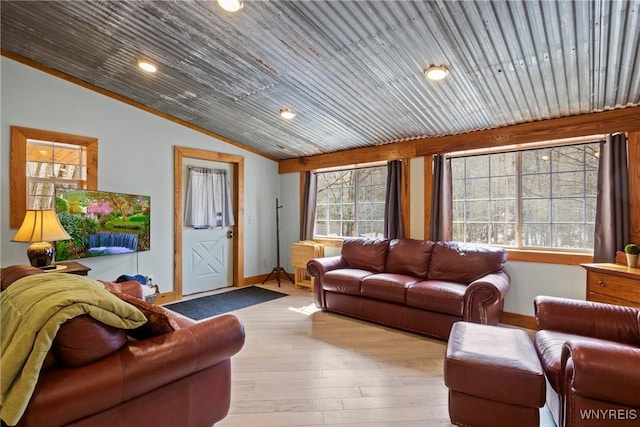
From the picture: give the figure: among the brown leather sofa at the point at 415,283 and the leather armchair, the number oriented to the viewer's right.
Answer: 0

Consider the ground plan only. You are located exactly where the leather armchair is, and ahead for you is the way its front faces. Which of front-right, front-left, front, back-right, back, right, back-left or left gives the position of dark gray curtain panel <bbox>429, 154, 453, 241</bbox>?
front-right

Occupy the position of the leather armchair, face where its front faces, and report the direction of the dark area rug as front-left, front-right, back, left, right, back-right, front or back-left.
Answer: front

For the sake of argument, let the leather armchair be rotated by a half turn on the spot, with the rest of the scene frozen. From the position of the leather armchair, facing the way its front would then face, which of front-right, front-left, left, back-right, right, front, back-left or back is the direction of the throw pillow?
back-right

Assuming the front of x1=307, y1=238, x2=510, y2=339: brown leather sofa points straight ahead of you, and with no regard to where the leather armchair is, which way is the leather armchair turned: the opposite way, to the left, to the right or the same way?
to the right

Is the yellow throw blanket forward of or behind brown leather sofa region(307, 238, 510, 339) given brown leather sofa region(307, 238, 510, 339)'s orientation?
forward

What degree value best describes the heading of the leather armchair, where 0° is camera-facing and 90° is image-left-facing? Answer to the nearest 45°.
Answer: approximately 90°

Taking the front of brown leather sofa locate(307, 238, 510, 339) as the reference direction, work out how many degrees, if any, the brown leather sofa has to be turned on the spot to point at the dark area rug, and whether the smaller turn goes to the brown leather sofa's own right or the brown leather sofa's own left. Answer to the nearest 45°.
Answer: approximately 45° to the brown leather sofa's own right

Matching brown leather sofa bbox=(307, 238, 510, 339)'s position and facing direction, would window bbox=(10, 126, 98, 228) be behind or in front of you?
in front

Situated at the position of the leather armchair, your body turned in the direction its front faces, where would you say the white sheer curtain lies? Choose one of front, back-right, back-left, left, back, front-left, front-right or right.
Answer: front

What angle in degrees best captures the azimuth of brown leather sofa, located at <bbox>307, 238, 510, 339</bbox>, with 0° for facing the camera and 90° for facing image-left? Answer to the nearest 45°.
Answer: approximately 45°

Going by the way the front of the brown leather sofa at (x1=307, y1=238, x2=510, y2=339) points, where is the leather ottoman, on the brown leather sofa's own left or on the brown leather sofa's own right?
on the brown leather sofa's own left

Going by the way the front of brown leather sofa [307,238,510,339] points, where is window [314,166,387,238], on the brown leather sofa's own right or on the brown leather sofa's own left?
on the brown leather sofa's own right

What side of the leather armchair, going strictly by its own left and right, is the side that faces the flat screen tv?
front

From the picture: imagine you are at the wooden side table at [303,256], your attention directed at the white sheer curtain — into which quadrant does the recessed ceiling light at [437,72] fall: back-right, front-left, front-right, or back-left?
back-left

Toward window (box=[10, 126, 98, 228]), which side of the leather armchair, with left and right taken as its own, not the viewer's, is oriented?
front
